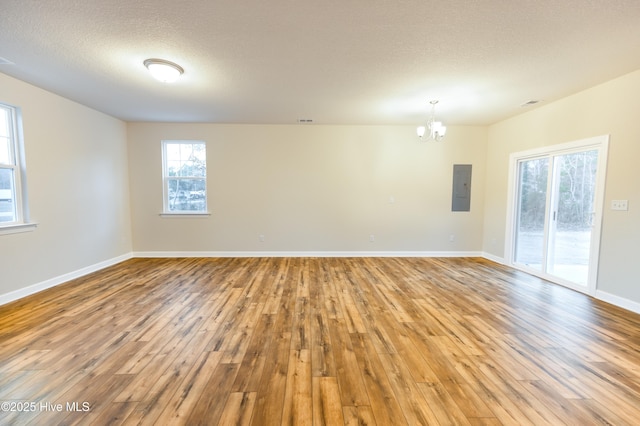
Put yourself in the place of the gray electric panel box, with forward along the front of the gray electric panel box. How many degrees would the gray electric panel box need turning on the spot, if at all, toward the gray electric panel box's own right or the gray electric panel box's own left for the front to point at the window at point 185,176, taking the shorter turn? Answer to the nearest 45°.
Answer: approximately 45° to the gray electric panel box's own right

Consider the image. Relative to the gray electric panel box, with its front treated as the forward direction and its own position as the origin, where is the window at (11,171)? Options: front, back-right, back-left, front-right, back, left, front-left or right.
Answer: front-right

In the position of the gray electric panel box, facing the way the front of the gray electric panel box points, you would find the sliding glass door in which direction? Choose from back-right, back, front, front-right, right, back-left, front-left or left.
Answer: front-left

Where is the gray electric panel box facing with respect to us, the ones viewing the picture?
facing the viewer

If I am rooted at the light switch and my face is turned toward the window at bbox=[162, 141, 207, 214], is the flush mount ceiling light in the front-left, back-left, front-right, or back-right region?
front-left

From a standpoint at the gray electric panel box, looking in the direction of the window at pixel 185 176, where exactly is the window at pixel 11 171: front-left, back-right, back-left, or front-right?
front-left

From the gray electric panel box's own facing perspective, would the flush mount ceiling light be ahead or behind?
ahead
